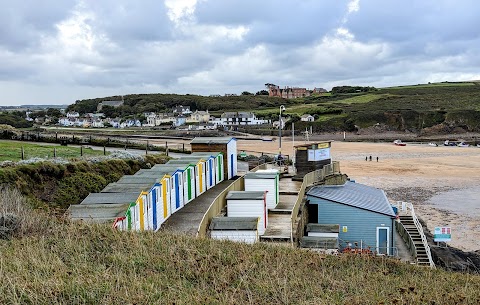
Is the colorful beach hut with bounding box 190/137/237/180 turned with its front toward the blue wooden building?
yes

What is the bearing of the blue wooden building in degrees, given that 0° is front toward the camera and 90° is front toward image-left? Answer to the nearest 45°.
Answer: approximately 0°

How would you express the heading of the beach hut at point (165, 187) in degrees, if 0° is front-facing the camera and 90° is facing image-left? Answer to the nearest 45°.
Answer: approximately 315°

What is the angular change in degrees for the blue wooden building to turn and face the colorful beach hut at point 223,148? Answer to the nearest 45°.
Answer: approximately 135° to its right

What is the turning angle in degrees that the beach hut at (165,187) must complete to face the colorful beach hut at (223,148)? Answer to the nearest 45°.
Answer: approximately 135° to its left

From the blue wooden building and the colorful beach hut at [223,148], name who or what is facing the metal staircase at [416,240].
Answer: the colorful beach hut

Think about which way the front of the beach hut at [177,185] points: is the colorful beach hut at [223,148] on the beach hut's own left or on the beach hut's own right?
on the beach hut's own left

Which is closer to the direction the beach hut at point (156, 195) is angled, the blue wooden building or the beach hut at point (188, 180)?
the blue wooden building

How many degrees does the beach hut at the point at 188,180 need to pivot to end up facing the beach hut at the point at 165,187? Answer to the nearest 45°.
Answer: approximately 45° to its right

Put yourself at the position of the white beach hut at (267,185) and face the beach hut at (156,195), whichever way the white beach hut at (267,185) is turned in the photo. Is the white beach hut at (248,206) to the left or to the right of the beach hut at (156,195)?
left

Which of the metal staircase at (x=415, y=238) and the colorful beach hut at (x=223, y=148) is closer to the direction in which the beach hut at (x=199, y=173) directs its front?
the metal staircase
